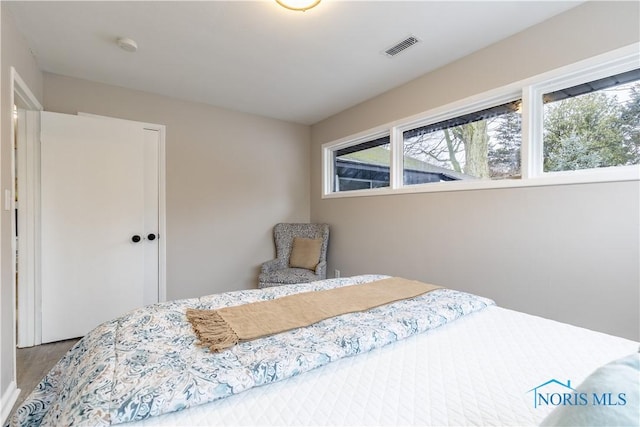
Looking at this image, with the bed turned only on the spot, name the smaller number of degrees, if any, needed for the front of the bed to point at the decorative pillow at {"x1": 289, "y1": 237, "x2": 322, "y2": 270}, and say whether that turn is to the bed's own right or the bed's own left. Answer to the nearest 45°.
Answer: approximately 45° to the bed's own right

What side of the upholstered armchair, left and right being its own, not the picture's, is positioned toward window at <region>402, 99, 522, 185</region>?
left

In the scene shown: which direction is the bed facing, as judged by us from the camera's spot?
facing away from the viewer and to the left of the viewer

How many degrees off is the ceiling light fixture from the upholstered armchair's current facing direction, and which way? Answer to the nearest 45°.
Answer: approximately 45° to its left

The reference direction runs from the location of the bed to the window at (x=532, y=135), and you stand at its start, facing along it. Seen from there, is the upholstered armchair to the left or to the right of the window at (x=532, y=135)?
left

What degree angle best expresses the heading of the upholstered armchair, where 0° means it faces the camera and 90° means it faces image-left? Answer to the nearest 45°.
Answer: approximately 45°

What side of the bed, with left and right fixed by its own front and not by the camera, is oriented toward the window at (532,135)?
right

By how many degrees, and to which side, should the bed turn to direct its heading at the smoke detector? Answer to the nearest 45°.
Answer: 0° — it already faces it
